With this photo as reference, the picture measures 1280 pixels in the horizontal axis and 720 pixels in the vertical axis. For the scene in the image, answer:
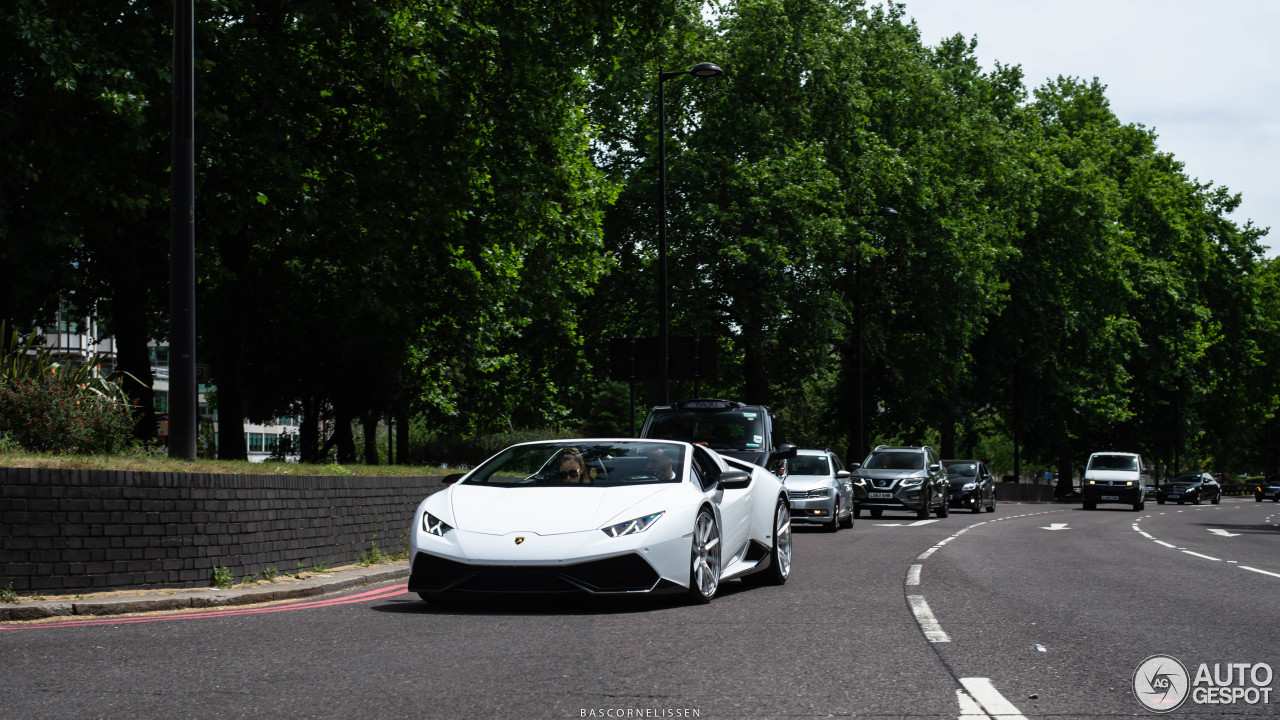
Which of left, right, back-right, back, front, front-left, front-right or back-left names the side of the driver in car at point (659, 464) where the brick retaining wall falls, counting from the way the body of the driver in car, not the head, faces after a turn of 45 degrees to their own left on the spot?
right

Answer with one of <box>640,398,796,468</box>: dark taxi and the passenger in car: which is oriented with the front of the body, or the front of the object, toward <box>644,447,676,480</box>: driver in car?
the dark taxi

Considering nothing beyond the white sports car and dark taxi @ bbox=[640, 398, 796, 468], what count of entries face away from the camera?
0

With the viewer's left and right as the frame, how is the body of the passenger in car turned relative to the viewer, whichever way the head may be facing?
facing the viewer and to the left of the viewer

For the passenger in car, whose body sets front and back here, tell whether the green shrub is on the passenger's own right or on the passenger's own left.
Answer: on the passenger's own right

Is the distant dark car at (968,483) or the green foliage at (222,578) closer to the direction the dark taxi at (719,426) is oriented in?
the green foliage

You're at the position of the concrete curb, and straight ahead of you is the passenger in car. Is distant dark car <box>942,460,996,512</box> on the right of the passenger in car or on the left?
left

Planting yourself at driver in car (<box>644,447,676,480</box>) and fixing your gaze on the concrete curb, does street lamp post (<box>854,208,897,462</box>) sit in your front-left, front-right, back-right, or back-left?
back-right

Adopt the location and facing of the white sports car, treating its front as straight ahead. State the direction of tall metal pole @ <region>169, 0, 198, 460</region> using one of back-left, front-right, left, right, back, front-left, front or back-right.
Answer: right

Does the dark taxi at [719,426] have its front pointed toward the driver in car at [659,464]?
yes

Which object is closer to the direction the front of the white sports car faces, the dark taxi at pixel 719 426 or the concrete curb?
the concrete curb

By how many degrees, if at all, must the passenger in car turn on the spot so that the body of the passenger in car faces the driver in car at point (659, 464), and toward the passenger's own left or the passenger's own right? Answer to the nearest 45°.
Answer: approximately 135° to the passenger's own left

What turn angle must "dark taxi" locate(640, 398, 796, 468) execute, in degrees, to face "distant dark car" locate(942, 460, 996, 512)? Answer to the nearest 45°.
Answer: approximately 180°

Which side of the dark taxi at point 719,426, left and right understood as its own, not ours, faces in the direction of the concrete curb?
front

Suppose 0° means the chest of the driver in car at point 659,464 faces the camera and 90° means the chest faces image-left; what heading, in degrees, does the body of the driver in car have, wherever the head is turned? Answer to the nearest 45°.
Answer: approximately 45°

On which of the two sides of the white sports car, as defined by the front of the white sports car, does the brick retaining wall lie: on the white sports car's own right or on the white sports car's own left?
on the white sports car's own right

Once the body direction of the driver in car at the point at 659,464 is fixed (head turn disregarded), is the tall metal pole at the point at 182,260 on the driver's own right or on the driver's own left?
on the driver's own right
